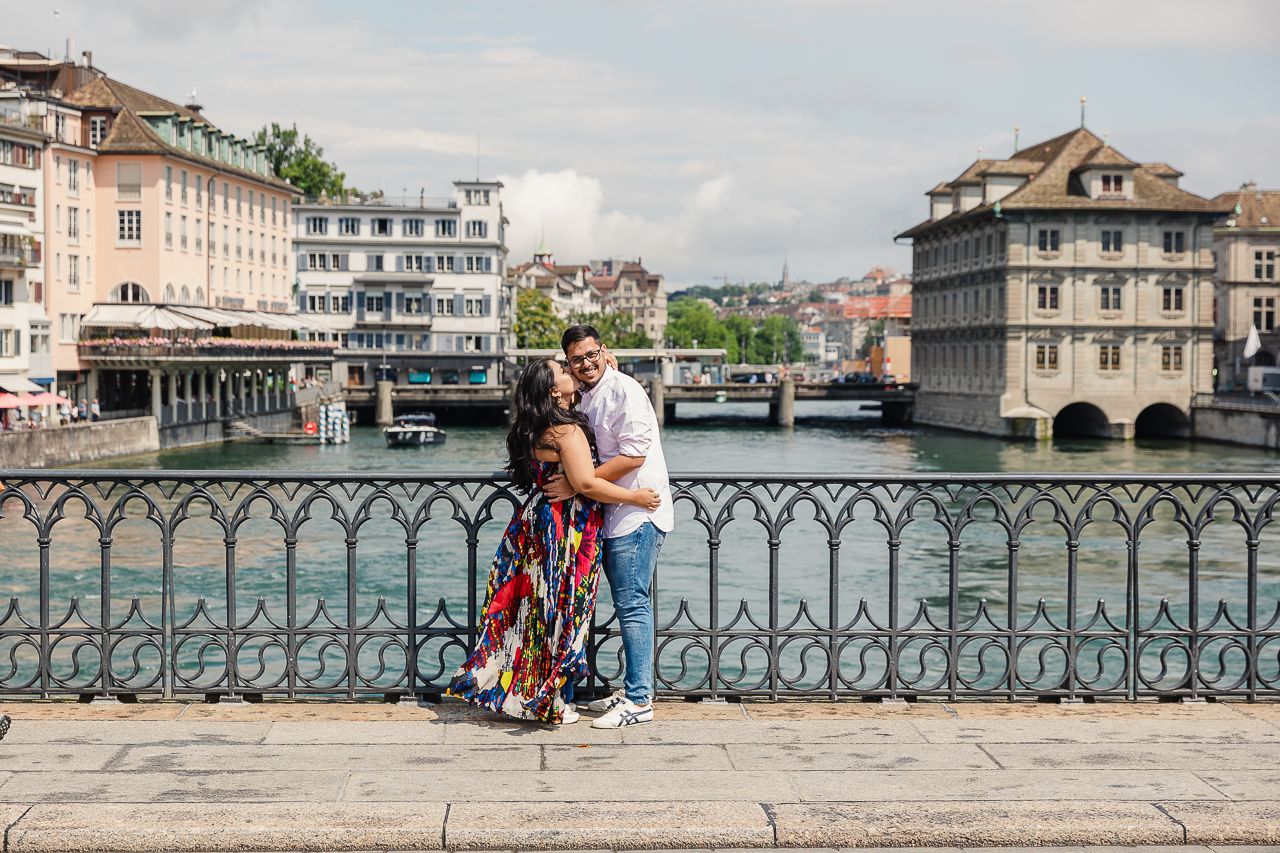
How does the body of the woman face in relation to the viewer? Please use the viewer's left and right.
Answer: facing to the right of the viewer

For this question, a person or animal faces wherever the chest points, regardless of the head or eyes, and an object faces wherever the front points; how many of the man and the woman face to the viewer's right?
1

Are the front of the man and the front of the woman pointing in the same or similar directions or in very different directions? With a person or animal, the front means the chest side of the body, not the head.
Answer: very different directions
